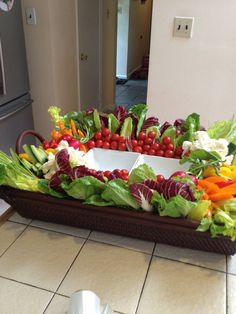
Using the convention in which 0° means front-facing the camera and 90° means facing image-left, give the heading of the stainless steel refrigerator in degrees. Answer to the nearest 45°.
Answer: approximately 315°

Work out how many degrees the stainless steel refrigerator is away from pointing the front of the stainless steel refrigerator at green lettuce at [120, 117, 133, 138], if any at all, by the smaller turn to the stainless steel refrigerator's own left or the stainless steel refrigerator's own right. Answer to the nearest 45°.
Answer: approximately 45° to the stainless steel refrigerator's own right

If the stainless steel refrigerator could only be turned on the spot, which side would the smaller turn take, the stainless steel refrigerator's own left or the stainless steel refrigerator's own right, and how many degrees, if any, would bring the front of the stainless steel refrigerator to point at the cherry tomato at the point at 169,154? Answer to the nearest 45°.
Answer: approximately 45° to the stainless steel refrigerator's own right

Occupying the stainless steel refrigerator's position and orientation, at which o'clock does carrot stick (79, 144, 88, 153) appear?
The carrot stick is roughly at 1 o'clock from the stainless steel refrigerator.

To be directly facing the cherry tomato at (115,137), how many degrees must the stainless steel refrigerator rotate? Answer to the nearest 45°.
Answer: approximately 45° to its right

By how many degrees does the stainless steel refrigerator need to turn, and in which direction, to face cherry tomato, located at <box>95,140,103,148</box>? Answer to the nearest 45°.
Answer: approximately 45° to its right

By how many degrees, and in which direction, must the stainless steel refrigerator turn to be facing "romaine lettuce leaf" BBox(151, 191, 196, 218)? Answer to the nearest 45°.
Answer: approximately 45° to its right

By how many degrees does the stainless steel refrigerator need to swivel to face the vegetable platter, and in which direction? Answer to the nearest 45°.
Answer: approximately 45° to its right
